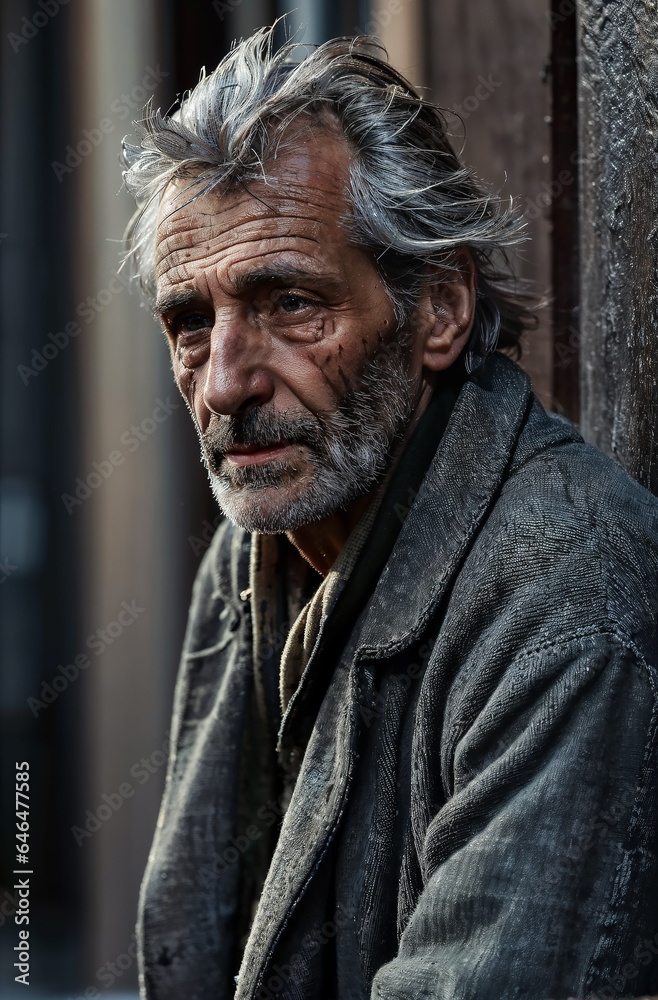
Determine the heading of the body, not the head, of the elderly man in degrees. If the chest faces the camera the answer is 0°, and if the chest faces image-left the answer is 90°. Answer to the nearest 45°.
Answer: approximately 45°

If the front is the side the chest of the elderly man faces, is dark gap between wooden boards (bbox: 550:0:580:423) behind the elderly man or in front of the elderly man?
behind

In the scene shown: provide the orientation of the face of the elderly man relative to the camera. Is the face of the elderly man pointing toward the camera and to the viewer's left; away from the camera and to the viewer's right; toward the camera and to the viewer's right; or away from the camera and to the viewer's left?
toward the camera and to the viewer's left
